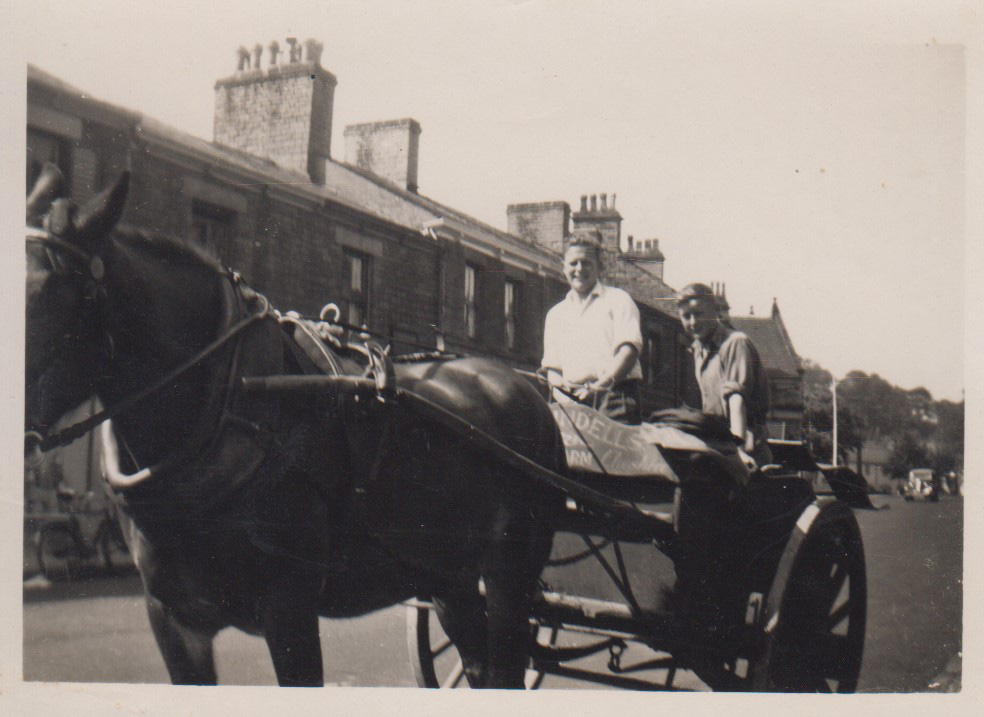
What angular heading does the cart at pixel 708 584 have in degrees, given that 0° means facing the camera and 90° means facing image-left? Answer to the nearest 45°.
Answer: approximately 45°

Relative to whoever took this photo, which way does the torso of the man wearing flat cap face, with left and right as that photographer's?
facing the viewer and to the left of the viewer

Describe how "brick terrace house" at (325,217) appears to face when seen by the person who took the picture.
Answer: facing the viewer and to the right of the viewer

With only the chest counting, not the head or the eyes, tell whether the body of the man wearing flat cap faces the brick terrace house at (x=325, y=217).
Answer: no

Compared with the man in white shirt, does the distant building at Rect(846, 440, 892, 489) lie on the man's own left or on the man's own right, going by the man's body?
on the man's own left

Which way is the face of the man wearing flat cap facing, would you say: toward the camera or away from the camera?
toward the camera

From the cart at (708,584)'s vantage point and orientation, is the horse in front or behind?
in front

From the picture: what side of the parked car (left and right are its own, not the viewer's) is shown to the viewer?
front
